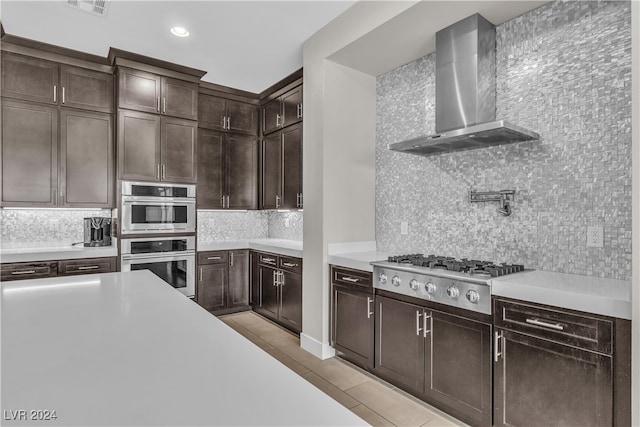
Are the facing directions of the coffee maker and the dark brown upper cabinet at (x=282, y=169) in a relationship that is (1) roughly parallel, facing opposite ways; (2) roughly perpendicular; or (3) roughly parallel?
roughly perpendicular

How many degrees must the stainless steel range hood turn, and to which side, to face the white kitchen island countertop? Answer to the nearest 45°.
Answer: approximately 45° to its left

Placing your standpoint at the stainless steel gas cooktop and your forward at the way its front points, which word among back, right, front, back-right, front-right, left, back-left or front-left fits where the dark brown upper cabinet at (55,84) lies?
front-right

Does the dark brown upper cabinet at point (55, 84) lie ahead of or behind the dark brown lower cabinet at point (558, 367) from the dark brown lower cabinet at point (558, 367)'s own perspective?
ahead

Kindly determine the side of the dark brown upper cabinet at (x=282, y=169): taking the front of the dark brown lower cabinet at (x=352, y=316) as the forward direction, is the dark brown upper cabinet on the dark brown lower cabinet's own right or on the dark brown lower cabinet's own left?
on the dark brown lower cabinet's own right

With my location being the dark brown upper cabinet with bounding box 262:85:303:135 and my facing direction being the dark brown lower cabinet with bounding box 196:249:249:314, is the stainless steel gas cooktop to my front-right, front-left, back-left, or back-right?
back-left

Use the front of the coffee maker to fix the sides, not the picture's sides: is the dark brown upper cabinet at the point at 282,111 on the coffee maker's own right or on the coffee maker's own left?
on the coffee maker's own left

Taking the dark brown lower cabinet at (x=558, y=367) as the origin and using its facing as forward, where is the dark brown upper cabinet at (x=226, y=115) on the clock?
The dark brown upper cabinet is roughly at 2 o'clock from the dark brown lower cabinet.

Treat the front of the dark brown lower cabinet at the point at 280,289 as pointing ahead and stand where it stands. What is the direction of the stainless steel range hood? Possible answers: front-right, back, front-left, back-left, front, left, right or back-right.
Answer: left

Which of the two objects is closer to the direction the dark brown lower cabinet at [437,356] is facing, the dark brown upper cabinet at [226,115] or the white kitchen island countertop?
the white kitchen island countertop

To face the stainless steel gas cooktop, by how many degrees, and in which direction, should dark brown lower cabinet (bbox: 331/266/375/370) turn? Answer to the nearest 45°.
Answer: approximately 90° to its left
